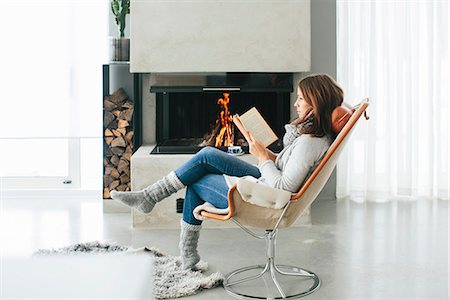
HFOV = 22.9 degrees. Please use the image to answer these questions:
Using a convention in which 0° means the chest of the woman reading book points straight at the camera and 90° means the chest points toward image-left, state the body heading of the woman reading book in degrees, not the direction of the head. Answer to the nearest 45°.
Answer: approximately 90°

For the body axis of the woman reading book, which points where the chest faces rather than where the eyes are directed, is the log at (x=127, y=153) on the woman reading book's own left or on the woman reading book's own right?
on the woman reading book's own right

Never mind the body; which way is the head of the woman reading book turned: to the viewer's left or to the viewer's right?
to the viewer's left

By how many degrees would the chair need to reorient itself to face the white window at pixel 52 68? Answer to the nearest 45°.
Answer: approximately 45° to its right

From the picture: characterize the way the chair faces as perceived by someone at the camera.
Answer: facing to the left of the viewer

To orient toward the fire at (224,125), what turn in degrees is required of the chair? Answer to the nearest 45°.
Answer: approximately 90° to its right

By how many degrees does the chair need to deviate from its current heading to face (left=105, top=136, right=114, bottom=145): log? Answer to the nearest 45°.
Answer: approximately 45° to its right

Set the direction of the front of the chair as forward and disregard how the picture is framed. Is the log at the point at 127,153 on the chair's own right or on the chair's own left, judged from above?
on the chair's own right

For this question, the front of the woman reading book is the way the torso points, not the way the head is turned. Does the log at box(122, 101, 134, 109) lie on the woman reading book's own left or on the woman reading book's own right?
on the woman reading book's own right
